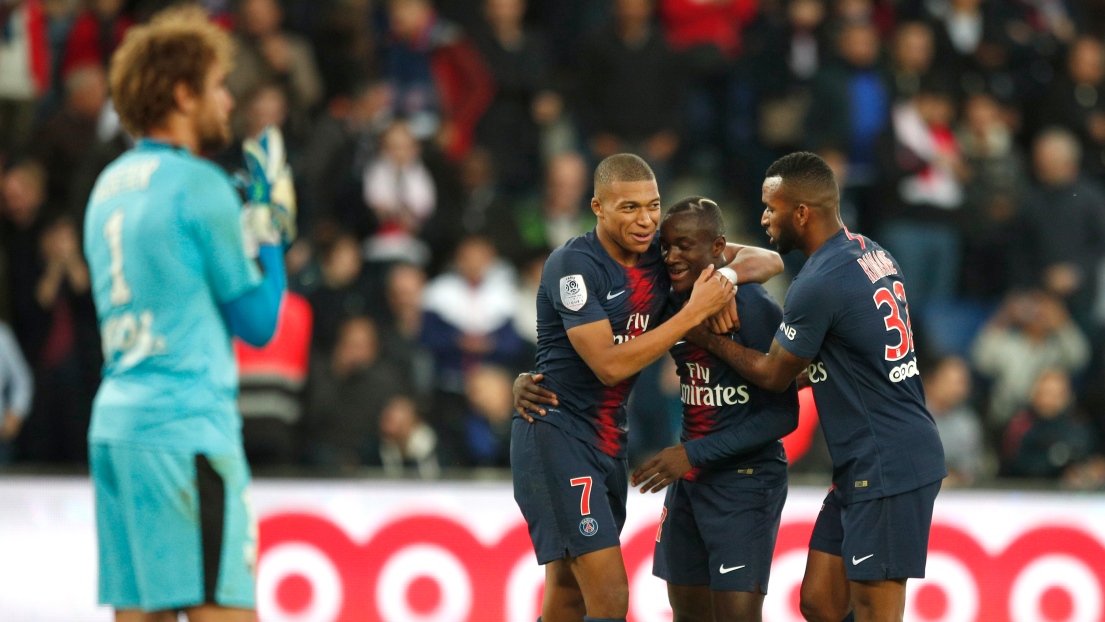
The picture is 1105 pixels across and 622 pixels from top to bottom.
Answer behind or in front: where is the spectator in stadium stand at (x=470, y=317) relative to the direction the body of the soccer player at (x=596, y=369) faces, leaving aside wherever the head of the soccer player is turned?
behind

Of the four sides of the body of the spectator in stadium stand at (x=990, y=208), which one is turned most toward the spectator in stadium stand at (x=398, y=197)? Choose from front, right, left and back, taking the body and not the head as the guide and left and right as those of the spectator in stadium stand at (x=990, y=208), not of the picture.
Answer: right

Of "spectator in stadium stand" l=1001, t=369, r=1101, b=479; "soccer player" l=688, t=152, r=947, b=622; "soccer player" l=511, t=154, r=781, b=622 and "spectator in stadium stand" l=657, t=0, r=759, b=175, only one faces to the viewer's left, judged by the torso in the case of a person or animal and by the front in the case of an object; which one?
"soccer player" l=688, t=152, r=947, b=622

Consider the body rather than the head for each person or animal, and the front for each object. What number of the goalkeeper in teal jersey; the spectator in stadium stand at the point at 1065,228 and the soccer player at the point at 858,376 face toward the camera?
1

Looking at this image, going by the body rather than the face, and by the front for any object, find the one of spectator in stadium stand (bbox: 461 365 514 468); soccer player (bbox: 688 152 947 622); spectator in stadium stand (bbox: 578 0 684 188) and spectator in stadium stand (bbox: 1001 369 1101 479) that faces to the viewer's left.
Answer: the soccer player

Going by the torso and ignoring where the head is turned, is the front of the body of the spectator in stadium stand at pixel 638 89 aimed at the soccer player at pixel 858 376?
yes

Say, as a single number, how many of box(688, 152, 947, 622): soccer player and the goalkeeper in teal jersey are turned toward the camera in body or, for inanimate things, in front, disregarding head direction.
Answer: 0

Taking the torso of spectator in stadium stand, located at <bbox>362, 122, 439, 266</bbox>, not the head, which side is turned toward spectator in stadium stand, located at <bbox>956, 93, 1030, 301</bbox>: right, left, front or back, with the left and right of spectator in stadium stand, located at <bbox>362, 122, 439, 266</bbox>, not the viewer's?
left

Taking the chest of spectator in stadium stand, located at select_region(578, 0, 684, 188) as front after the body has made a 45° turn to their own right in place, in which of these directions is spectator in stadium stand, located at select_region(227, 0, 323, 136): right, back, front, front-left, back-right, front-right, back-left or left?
front-right
